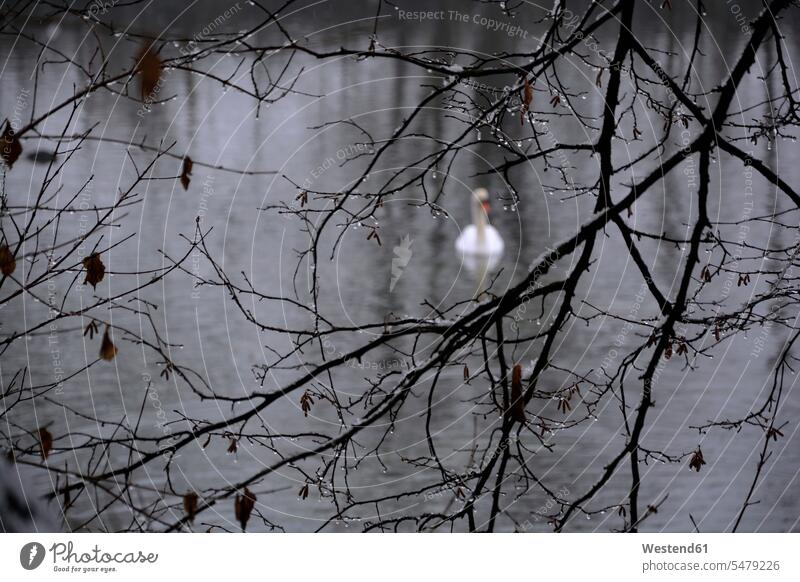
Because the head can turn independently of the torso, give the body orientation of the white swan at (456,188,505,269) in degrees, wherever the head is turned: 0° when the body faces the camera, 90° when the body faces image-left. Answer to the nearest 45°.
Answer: approximately 0°

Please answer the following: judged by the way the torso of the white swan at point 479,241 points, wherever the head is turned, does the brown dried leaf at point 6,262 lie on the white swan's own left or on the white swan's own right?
on the white swan's own right

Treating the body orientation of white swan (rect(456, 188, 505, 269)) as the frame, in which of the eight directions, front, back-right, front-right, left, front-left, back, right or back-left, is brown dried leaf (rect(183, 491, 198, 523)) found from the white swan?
front-right

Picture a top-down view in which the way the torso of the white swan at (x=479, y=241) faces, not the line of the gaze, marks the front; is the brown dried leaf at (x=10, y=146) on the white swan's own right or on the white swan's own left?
on the white swan's own right

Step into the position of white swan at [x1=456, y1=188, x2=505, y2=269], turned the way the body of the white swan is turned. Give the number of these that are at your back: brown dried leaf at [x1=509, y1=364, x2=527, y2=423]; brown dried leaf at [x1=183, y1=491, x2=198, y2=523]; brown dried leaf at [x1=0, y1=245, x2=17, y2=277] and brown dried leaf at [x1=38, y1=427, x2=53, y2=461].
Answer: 0

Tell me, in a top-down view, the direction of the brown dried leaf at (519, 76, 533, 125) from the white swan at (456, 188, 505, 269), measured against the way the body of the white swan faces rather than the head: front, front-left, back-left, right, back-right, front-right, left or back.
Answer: front

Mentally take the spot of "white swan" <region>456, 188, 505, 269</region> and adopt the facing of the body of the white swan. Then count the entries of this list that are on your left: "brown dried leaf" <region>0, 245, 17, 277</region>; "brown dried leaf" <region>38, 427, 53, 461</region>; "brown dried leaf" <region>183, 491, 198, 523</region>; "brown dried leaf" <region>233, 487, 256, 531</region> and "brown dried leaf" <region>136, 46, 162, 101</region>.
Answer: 0

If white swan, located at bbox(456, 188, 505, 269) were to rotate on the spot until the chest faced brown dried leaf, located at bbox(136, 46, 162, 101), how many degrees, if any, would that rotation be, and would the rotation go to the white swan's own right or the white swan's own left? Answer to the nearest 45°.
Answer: approximately 45° to the white swan's own right

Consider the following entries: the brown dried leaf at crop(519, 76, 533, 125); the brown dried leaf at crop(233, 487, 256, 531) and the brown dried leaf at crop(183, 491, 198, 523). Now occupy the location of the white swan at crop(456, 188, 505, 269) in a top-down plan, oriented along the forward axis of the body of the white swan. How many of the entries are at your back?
0

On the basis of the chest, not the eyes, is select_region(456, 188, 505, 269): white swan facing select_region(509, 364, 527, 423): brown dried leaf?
yes

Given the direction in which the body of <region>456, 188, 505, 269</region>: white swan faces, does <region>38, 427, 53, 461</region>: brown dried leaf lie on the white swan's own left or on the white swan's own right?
on the white swan's own right

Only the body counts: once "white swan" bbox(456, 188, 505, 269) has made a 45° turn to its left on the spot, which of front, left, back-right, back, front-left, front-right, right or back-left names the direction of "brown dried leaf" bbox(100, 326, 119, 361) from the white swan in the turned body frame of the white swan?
right
